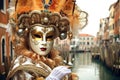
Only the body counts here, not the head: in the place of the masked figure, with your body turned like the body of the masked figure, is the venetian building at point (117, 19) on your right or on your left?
on your left

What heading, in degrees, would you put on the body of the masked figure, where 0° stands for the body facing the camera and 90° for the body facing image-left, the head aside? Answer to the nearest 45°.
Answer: approximately 315°
